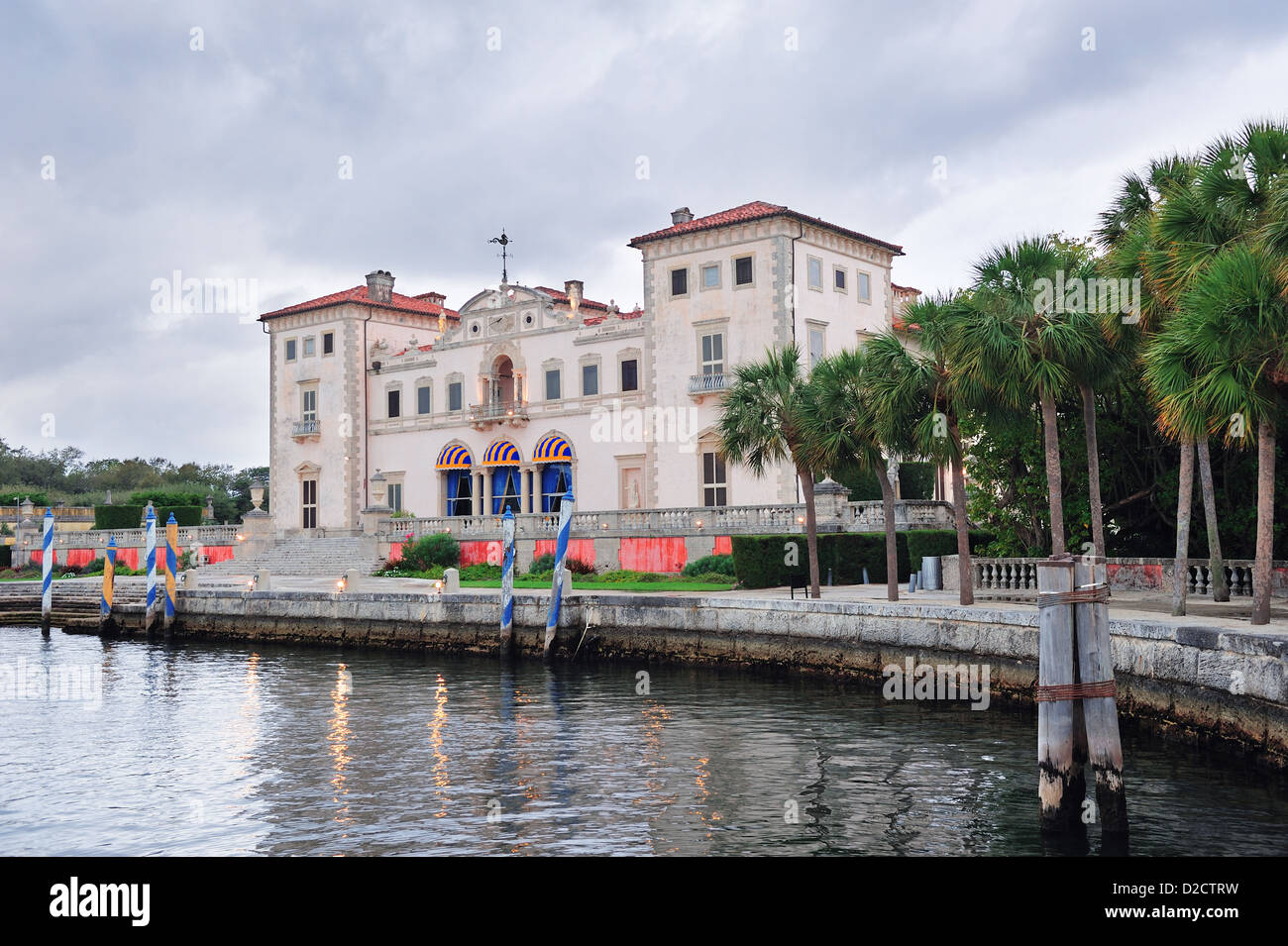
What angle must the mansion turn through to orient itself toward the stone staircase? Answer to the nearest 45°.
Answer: approximately 45° to its right

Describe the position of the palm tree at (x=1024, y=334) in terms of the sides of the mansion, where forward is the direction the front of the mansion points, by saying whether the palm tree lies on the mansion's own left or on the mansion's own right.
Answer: on the mansion's own left

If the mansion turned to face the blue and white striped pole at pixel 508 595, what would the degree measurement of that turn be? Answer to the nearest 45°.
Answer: approximately 45° to its left

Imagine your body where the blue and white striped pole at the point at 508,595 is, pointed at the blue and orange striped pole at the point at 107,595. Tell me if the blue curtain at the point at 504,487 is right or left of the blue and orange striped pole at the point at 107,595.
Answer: right

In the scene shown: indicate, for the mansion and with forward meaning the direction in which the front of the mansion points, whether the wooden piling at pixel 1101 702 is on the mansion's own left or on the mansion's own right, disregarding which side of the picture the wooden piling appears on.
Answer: on the mansion's own left

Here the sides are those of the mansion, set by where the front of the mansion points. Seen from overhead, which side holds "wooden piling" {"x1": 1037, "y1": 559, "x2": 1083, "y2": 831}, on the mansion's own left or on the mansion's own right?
on the mansion's own left

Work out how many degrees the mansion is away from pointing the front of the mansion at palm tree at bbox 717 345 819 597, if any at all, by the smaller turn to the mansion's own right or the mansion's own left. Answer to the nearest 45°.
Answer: approximately 45° to the mansion's own left

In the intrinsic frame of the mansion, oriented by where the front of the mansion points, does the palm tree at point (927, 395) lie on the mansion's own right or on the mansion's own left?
on the mansion's own left

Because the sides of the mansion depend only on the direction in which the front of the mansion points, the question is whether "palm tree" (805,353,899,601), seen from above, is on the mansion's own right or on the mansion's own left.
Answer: on the mansion's own left

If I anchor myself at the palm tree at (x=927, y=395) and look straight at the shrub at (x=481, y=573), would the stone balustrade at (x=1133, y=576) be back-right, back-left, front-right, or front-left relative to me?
back-right

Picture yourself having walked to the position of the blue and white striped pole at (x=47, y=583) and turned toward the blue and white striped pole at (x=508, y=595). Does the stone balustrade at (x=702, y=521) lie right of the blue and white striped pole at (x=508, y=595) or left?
left

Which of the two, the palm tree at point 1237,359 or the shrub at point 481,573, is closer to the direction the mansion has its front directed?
the shrub

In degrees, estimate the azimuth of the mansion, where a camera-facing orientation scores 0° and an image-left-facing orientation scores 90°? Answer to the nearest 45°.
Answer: approximately 45°
